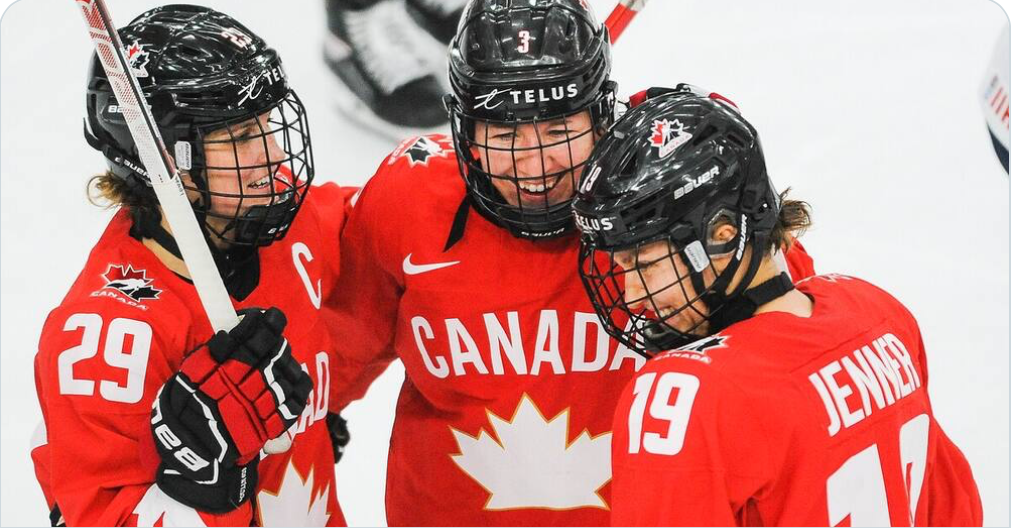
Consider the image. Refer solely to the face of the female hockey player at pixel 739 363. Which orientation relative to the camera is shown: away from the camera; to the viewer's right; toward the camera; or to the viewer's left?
to the viewer's left

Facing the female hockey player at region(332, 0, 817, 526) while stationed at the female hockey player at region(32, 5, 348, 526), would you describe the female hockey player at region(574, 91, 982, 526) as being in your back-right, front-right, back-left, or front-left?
front-right

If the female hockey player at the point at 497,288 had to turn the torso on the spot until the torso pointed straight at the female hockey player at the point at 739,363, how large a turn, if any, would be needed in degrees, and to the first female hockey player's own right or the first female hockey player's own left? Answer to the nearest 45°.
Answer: approximately 45° to the first female hockey player's own left

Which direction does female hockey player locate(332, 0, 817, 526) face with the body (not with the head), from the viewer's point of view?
toward the camera

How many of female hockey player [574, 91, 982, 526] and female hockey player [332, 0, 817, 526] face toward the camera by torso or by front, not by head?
1

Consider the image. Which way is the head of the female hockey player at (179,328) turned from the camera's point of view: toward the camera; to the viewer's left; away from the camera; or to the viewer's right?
to the viewer's right

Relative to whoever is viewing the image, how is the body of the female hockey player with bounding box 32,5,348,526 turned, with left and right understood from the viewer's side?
facing the viewer and to the right of the viewer

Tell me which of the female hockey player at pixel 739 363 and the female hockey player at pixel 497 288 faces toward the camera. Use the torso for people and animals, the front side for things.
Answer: the female hockey player at pixel 497 288

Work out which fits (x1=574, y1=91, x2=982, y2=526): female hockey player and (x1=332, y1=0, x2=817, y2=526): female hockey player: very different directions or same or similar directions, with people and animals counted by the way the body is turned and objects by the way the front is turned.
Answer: very different directions

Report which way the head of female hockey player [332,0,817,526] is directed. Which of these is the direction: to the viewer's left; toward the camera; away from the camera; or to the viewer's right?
toward the camera

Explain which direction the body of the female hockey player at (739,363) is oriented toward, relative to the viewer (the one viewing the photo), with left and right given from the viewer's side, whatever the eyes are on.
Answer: facing away from the viewer and to the left of the viewer
